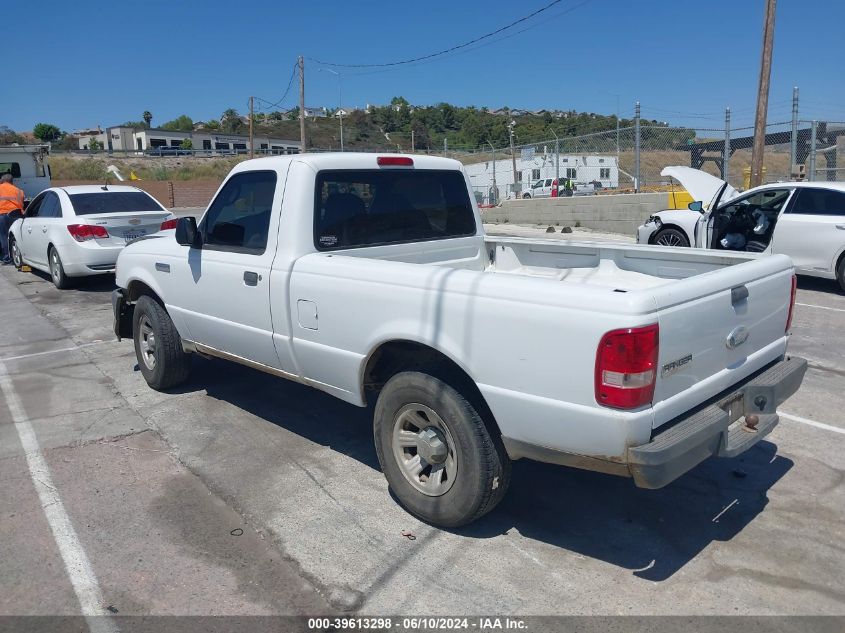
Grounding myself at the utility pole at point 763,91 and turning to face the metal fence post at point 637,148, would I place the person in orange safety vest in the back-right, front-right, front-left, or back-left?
front-left

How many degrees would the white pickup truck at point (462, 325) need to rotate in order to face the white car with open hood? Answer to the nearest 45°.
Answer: approximately 90° to its right

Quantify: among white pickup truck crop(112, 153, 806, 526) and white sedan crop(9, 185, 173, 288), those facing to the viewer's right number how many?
0

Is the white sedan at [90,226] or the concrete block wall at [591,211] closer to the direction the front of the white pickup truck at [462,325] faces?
the white sedan

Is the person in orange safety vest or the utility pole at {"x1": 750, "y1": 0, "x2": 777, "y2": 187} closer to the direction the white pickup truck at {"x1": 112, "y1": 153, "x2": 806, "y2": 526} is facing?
the person in orange safety vest

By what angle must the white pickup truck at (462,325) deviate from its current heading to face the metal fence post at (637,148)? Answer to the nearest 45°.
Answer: approximately 45° to its right

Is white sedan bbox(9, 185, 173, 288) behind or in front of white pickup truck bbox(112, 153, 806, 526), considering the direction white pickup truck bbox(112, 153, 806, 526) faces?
in front

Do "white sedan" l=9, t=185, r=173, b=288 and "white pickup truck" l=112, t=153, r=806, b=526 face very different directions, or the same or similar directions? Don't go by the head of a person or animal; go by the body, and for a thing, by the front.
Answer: same or similar directions

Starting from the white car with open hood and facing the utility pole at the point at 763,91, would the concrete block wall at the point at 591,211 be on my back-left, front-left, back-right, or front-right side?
front-left

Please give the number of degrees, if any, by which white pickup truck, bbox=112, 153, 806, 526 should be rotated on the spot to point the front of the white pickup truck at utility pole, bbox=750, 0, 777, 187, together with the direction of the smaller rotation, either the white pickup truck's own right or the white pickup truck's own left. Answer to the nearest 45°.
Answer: approximately 90° to the white pickup truck's own right

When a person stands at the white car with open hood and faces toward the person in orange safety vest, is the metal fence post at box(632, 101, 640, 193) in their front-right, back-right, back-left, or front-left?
front-right

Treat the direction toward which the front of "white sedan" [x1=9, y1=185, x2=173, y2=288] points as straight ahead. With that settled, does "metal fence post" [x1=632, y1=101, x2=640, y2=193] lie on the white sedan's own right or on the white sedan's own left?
on the white sedan's own right

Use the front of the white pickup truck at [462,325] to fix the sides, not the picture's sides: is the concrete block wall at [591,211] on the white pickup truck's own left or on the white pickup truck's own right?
on the white pickup truck's own right

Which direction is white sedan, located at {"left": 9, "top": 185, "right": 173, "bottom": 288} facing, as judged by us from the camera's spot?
facing away from the viewer and to the left of the viewer

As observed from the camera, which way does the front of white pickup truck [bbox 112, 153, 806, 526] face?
facing away from the viewer and to the left of the viewer

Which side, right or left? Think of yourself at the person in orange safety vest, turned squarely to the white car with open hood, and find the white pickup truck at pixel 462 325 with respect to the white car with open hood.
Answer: right

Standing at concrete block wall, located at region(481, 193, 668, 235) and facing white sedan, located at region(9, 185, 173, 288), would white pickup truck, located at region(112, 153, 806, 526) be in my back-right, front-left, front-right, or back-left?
front-left
